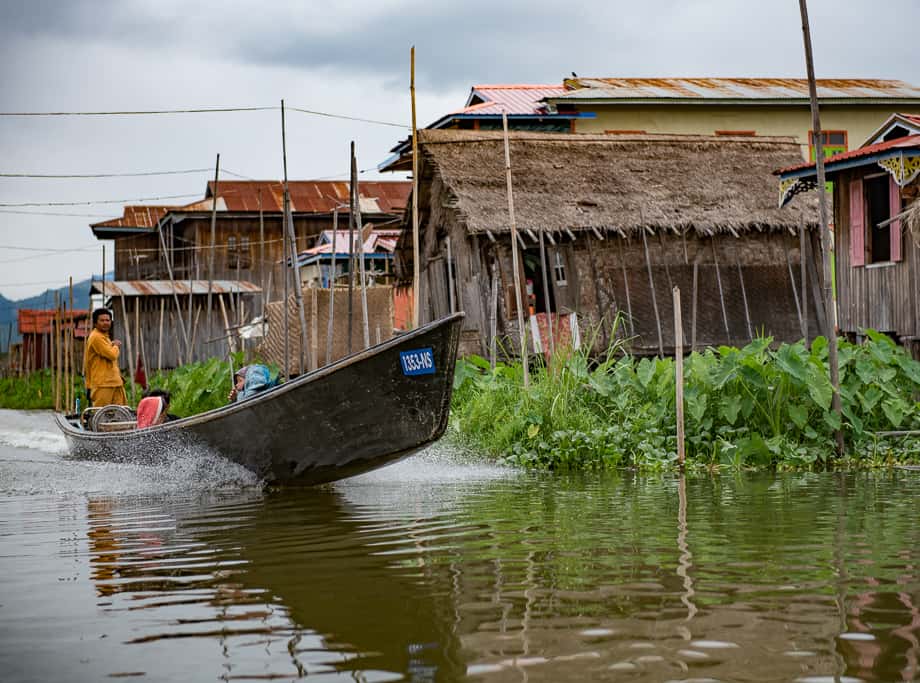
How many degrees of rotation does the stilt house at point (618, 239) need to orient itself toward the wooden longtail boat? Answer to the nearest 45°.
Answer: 0° — it already faces it

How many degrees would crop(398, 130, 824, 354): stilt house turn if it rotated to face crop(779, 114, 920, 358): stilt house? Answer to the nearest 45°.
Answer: approximately 45° to its left

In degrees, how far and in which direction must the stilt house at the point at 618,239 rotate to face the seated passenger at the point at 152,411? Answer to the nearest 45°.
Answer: approximately 45° to its right

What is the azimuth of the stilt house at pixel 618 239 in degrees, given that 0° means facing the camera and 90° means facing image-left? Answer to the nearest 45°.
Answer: approximately 0°
